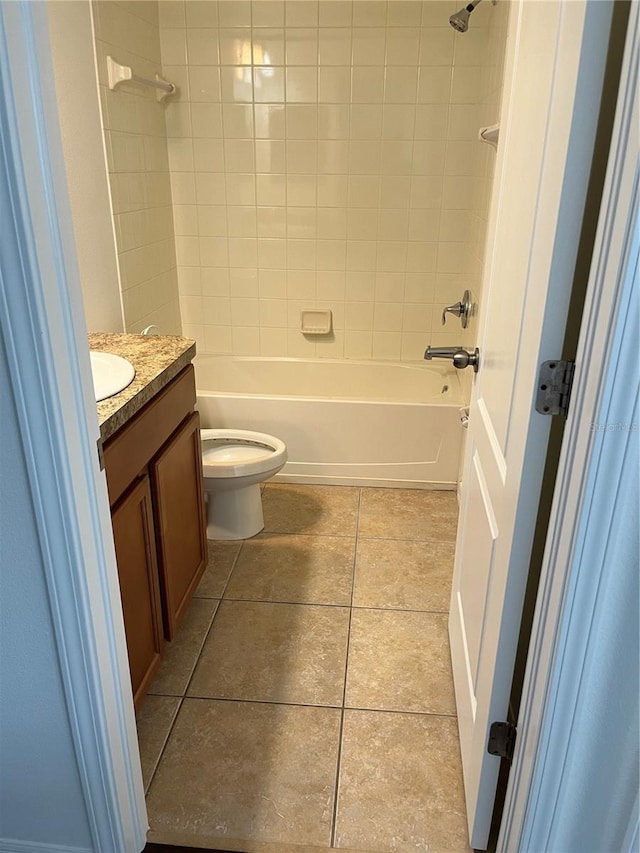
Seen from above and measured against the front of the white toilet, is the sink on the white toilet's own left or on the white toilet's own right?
on the white toilet's own right

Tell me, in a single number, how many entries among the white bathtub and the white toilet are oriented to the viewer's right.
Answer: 1

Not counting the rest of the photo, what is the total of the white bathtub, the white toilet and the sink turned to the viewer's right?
2

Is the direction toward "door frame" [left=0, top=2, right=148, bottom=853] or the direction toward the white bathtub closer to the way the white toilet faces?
the white bathtub

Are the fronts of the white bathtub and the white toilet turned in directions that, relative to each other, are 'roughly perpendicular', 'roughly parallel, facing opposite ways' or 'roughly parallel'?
roughly perpendicular

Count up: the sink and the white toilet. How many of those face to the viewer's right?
2

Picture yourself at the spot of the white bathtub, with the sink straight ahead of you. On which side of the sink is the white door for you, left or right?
left

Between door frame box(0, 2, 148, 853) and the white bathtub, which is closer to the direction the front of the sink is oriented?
the white bathtub

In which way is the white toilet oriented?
to the viewer's right

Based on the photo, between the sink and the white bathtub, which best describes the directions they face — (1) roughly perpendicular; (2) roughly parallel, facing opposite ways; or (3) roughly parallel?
roughly perpendicular

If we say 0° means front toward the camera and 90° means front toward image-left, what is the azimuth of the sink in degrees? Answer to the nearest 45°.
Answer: approximately 270°

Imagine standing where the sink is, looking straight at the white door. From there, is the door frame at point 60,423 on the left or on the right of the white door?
right

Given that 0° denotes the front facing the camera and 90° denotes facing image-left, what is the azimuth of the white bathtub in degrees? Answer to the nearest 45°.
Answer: approximately 0°
